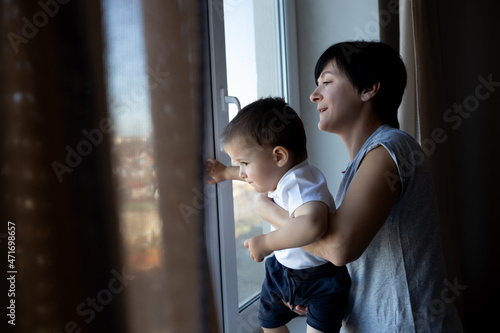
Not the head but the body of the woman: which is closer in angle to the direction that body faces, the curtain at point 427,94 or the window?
the window

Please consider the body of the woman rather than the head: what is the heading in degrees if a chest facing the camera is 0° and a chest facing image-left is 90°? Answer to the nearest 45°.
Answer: approximately 90°

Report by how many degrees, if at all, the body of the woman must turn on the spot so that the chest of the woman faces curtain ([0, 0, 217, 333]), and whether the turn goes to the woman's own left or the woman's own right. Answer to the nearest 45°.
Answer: approximately 45° to the woman's own left

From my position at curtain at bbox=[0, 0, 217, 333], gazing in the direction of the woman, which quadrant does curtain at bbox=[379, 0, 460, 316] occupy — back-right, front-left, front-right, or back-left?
front-left

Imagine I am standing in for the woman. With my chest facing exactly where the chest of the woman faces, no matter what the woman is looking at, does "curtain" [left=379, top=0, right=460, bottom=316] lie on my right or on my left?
on my right

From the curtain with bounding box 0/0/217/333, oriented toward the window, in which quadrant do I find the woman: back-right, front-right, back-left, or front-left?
front-right

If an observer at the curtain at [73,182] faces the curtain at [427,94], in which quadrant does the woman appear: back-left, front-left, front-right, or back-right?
front-right

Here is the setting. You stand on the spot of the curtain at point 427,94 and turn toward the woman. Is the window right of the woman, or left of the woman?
right

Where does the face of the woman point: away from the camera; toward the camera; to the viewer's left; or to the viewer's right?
to the viewer's left

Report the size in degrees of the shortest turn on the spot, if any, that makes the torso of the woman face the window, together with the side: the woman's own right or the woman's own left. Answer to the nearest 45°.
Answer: approximately 45° to the woman's own right
